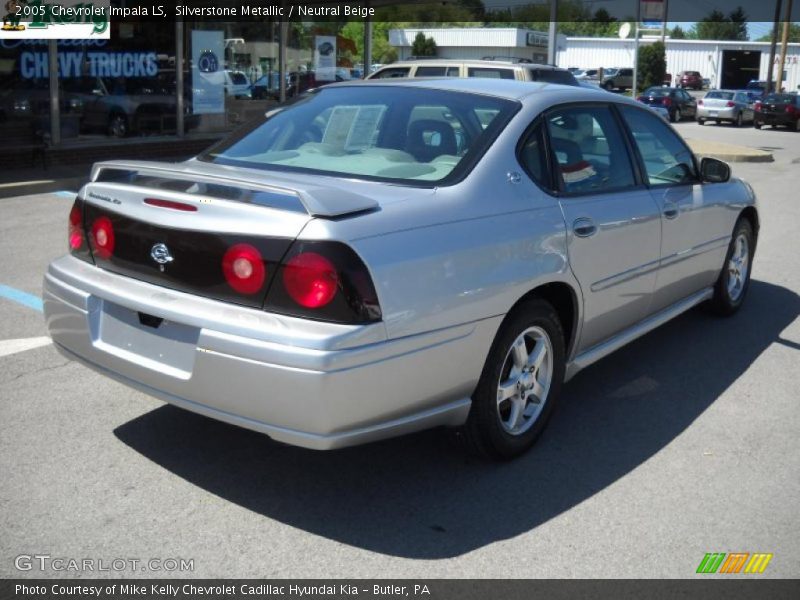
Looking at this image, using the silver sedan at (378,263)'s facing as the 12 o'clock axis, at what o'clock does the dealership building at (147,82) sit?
The dealership building is roughly at 10 o'clock from the silver sedan.

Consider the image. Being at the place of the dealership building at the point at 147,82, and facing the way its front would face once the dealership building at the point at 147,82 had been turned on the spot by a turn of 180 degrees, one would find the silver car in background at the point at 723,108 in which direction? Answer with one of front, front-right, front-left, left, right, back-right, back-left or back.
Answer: right

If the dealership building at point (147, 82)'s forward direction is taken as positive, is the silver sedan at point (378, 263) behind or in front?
in front

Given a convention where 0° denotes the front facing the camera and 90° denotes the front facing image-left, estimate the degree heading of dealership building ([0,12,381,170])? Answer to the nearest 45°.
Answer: approximately 315°

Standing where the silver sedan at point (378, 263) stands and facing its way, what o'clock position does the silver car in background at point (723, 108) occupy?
The silver car in background is roughly at 11 o'clock from the silver sedan.

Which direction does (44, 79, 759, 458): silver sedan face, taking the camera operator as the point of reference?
facing away from the viewer and to the right of the viewer
